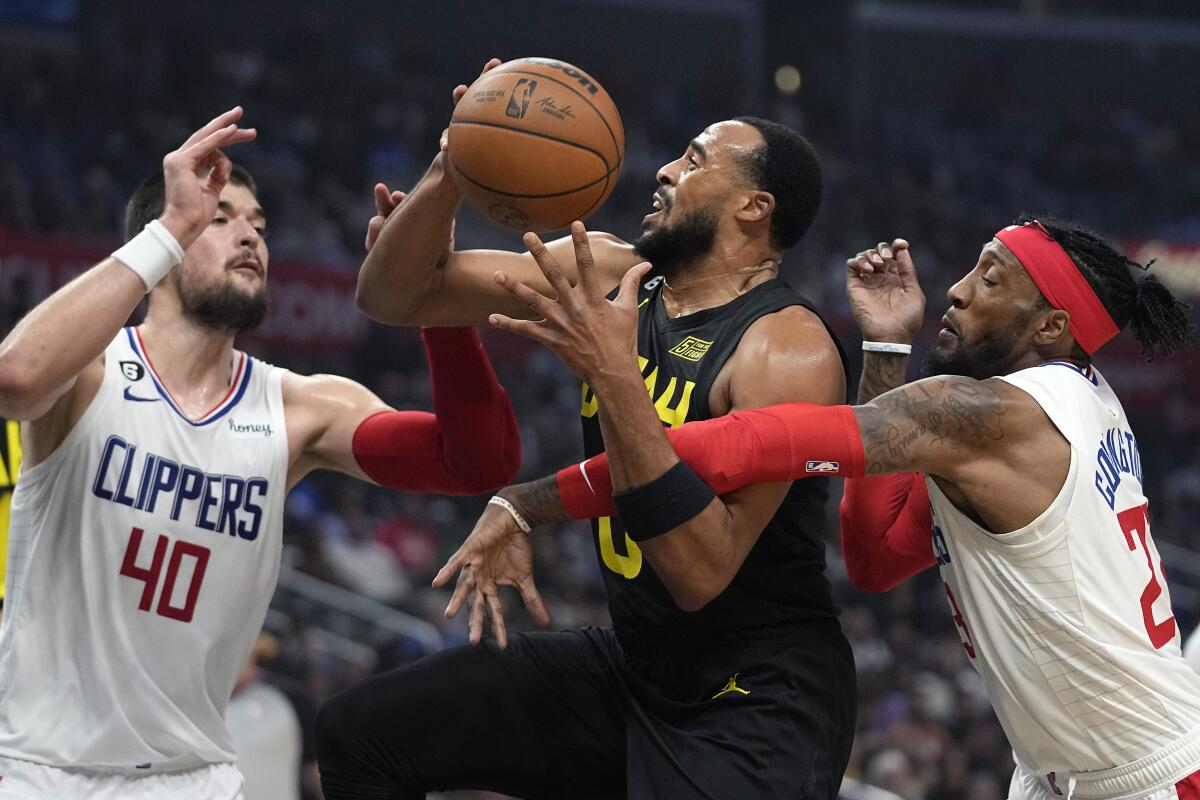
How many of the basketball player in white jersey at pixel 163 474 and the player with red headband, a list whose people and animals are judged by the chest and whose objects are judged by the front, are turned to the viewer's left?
1

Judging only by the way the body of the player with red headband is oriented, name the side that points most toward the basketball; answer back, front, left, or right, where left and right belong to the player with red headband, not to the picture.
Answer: front

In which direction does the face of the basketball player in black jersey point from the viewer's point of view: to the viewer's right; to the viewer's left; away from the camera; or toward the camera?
to the viewer's left

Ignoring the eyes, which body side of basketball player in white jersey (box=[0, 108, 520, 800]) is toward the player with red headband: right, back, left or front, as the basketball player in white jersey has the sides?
left

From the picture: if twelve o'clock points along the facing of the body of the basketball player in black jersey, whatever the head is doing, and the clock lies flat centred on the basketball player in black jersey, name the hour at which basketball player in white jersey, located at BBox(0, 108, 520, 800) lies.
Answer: The basketball player in white jersey is roughly at 2 o'clock from the basketball player in black jersey.

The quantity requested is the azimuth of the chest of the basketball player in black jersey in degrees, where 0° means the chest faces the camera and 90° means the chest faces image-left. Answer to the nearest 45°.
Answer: approximately 45°

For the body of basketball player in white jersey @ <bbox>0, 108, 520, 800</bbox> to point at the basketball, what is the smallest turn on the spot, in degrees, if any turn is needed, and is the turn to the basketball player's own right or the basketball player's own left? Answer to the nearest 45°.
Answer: approximately 45° to the basketball player's own left

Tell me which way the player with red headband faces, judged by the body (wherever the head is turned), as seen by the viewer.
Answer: to the viewer's left
